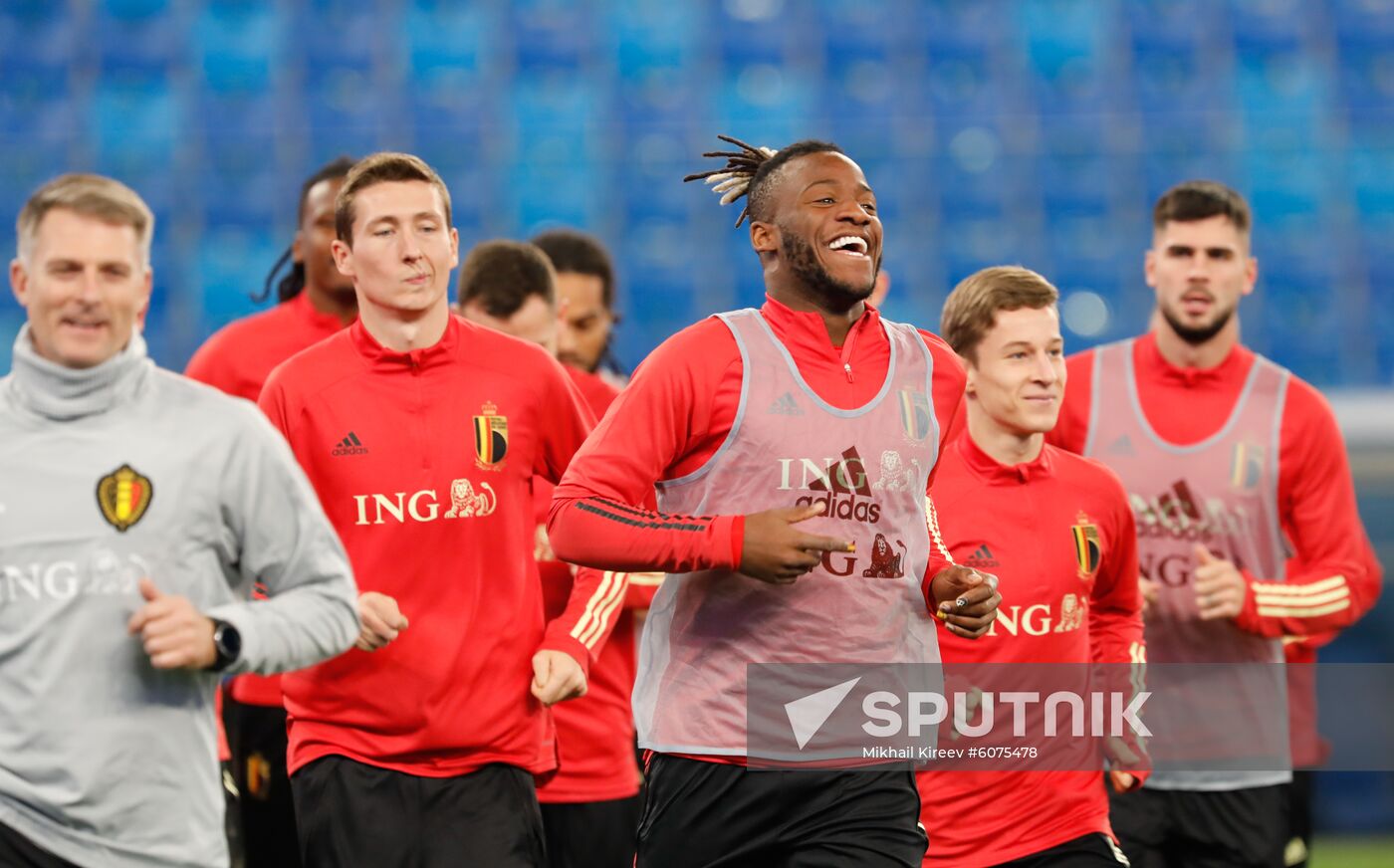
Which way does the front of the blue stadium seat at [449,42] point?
toward the camera

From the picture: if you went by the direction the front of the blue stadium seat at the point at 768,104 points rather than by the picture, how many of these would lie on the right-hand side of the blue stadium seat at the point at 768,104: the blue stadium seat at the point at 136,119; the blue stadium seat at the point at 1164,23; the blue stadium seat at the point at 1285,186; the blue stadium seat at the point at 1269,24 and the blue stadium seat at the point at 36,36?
2

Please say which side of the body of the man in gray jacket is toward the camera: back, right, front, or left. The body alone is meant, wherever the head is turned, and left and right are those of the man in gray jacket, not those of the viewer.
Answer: front

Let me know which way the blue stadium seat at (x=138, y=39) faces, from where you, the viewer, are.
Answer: facing the viewer

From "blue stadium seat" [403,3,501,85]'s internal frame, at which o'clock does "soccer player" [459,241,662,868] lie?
The soccer player is roughly at 12 o'clock from the blue stadium seat.

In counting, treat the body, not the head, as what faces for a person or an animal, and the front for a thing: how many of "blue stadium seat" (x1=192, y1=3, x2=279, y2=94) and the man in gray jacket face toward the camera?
2

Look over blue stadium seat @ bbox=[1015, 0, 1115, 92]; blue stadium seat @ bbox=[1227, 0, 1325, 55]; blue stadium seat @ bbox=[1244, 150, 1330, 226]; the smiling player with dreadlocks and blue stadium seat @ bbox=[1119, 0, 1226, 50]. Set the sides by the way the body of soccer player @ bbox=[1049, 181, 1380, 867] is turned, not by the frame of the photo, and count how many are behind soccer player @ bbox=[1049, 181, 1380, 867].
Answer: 4

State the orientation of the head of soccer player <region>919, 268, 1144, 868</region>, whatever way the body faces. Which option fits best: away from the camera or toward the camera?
toward the camera

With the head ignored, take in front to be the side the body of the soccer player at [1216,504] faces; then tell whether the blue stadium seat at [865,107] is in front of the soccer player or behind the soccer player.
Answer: behind

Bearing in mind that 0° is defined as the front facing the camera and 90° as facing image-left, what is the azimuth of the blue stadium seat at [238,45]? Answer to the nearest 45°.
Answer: approximately 0°

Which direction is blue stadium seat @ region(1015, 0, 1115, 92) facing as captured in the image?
toward the camera

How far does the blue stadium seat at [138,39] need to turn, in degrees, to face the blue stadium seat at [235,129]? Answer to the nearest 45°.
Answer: approximately 45° to its left

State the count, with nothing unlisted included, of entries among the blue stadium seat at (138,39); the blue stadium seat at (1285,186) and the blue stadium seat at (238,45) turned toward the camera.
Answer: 3

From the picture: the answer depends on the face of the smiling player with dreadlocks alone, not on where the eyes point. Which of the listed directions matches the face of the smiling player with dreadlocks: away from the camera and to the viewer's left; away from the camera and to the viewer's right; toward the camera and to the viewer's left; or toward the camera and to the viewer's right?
toward the camera and to the viewer's right

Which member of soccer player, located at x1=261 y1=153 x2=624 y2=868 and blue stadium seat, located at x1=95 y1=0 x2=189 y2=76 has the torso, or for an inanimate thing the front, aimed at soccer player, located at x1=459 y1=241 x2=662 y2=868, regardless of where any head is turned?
the blue stadium seat

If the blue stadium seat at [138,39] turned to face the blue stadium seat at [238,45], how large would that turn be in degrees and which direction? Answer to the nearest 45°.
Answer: approximately 45° to its left

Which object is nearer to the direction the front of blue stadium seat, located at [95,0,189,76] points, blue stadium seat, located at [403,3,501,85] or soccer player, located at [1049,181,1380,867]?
the soccer player

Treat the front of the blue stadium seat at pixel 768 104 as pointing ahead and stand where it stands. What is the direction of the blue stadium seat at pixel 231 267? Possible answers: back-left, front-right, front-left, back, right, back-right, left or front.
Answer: right
